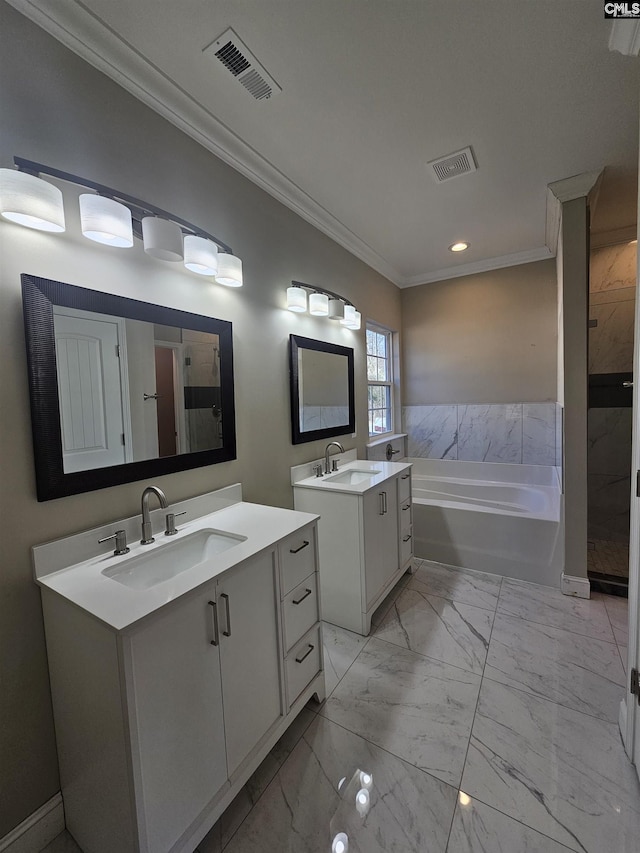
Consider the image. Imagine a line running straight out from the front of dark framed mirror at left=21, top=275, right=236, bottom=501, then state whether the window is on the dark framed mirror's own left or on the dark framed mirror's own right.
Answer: on the dark framed mirror's own left

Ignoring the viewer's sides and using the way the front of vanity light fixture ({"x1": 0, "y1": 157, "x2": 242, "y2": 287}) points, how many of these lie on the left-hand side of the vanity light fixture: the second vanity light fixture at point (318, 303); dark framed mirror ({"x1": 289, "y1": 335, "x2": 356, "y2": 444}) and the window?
3

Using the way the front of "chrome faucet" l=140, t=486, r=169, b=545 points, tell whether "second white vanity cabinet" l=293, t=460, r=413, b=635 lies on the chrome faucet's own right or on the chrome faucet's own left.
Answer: on the chrome faucet's own left

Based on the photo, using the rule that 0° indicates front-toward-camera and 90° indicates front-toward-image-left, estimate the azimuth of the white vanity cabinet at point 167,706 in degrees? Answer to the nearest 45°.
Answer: approximately 315°

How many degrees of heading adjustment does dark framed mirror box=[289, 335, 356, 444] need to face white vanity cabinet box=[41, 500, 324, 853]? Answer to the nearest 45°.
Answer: approximately 45° to its right

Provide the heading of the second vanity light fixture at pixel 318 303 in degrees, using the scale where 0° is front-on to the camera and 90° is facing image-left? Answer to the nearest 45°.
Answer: approximately 315°

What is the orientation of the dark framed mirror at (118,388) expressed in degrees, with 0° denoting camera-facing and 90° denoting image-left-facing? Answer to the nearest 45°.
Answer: approximately 315°
